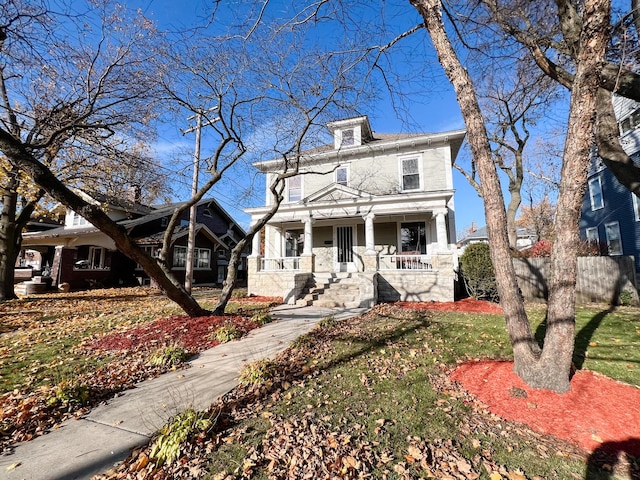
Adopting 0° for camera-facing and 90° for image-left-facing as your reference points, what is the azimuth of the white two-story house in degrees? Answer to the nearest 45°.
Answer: approximately 0°

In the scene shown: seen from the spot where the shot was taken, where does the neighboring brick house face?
facing the viewer and to the left of the viewer

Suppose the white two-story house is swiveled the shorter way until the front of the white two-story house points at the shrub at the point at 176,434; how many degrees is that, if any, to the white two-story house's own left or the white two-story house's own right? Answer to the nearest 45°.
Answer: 0° — it already faces it

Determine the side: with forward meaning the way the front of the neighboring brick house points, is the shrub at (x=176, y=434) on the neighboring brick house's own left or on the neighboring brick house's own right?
on the neighboring brick house's own left

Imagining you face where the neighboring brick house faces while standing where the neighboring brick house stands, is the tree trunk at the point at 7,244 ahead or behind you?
ahead

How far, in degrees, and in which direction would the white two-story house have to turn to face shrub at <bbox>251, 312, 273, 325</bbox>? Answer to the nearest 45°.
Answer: approximately 45° to its right

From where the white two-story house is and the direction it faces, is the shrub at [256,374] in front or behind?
in front

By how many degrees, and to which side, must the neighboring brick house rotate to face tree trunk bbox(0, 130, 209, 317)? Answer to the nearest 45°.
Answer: approximately 45° to its left

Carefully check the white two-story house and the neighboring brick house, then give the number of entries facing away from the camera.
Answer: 0

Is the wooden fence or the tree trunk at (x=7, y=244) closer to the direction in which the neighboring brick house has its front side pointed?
the tree trunk

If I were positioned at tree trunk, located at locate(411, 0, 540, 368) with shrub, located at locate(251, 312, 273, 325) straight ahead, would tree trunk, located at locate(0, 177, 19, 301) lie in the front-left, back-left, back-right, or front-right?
front-left

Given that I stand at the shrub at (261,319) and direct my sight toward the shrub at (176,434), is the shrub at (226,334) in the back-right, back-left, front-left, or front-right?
front-right

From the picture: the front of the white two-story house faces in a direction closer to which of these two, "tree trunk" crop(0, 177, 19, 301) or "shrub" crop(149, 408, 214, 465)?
the shrub

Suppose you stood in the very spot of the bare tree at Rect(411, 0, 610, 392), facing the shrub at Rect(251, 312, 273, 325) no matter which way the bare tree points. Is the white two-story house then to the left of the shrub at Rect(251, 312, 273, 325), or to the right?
right

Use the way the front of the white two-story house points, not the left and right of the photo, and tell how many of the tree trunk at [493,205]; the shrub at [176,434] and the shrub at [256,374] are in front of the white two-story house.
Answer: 3
